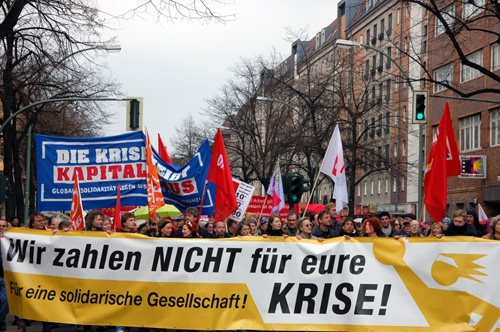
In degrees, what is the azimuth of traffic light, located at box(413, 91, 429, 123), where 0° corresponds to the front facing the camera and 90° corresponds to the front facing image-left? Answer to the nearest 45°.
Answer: approximately 0°

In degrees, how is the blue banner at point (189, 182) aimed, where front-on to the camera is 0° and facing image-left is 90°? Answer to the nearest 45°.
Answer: approximately 0°

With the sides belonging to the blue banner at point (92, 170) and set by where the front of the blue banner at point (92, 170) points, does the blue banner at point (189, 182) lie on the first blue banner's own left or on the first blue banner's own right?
on the first blue banner's own left
